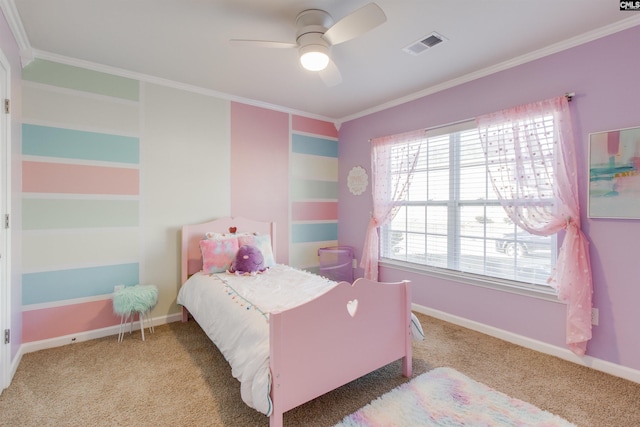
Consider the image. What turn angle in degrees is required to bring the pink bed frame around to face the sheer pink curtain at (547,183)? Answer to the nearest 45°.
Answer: approximately 45° to its left

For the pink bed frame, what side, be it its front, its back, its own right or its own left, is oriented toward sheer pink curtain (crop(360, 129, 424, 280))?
left

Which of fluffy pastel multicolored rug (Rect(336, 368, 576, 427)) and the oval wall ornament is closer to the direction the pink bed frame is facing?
the fluffy pastel multicolored rug

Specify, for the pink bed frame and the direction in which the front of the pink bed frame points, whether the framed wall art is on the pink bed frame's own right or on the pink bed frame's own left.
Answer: on the pink bed frame's own left

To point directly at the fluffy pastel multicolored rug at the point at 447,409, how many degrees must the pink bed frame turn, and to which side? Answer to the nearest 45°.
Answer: approximately 45° to its left

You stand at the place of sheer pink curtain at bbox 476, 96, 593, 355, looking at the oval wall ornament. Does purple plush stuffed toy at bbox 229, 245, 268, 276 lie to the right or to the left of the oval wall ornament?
left

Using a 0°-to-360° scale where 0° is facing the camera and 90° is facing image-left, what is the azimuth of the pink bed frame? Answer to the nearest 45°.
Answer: approximately 315°

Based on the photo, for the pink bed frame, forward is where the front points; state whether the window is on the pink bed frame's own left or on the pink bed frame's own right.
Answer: on the pink bed frame's own left
